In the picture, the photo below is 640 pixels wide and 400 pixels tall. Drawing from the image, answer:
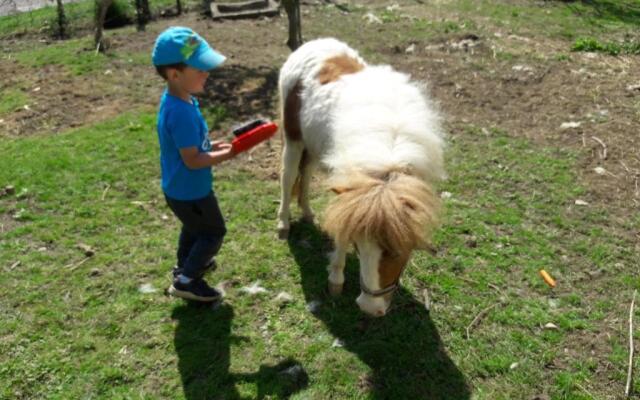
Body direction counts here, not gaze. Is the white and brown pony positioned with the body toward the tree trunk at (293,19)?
no

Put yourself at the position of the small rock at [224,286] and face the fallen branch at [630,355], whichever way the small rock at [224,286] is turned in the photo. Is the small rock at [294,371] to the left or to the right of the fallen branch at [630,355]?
right

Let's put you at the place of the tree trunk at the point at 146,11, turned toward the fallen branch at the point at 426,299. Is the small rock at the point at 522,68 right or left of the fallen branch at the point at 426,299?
left

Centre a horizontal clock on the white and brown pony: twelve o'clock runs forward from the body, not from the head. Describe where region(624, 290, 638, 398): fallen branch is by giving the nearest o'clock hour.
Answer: The fallen branch is roughly at 11 o'clock from the white and brown pony.

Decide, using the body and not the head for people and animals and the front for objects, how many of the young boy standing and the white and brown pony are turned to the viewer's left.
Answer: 0

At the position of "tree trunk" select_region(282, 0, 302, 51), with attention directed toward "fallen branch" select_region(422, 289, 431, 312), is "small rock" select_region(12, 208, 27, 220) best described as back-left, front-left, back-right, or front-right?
front-right

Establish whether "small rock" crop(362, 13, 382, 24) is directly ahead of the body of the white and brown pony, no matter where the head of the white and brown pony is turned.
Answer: no

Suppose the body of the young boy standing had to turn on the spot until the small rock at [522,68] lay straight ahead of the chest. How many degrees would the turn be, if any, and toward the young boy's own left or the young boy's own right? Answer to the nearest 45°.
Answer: approximately 45° to the young boy's own left

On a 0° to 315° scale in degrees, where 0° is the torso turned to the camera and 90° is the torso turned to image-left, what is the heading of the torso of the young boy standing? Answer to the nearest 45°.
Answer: approximately 270°

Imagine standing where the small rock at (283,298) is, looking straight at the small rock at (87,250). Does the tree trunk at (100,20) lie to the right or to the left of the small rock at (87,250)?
right

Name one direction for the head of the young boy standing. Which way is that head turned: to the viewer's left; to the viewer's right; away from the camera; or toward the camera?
to the viewer's right

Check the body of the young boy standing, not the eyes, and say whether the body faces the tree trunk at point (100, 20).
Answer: no

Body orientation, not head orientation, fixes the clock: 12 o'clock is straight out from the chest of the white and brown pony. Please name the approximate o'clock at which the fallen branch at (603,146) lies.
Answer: The fallen branch is roughly at 9 o'clock from the white and brown pony.

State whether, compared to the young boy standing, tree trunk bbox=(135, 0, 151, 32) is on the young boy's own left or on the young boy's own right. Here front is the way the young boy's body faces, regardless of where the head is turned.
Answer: on the young boy's own left

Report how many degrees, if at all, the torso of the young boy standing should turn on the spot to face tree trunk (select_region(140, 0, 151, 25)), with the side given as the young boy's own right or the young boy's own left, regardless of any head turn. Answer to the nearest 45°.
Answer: approximately 90° to the young boy's own left

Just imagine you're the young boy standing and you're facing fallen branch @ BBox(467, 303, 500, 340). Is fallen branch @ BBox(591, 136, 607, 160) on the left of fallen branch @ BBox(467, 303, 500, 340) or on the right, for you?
left
